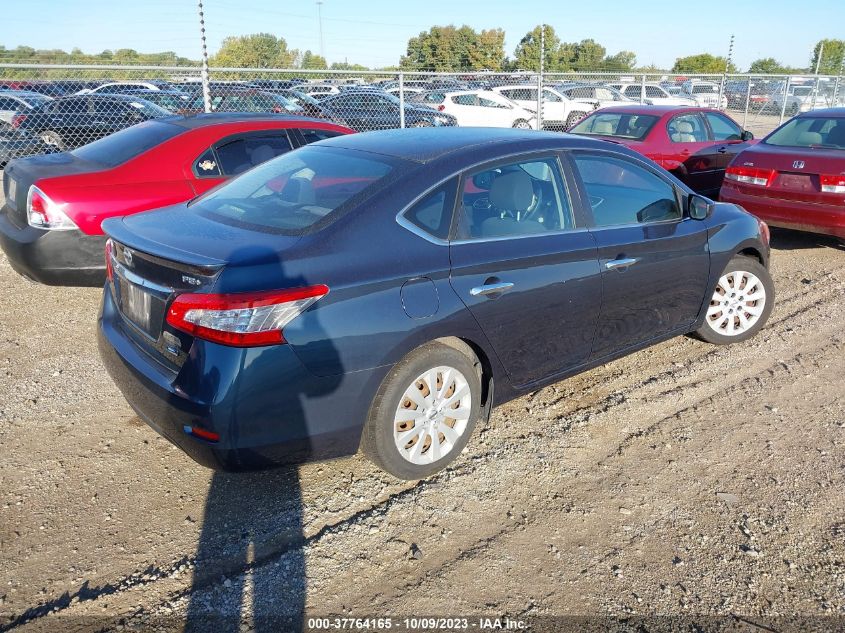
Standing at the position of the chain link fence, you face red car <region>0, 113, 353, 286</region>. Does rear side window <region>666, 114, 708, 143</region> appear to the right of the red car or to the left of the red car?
left

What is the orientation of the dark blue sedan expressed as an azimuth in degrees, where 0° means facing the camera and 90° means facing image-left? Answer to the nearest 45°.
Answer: approximately 225°

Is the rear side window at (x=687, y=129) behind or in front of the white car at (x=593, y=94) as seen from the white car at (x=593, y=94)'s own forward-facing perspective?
in front

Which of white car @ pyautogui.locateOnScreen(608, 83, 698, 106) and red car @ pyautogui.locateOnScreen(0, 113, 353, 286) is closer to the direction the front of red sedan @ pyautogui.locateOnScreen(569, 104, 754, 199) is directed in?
the white car

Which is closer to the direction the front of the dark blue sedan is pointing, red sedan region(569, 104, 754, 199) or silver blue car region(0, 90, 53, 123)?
the red sedan

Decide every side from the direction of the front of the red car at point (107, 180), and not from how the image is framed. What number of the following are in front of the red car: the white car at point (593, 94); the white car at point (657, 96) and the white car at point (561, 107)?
3

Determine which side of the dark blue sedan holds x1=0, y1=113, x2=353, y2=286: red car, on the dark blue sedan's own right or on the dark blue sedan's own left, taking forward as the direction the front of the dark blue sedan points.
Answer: on the dark blue sedan's own left

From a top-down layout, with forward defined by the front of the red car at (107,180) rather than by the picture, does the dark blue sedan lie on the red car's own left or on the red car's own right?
on the red car's own right
